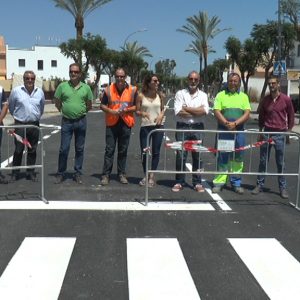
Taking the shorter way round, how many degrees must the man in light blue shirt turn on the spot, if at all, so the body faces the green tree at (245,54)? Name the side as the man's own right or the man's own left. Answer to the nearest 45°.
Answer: approximately 135° to the man's own left

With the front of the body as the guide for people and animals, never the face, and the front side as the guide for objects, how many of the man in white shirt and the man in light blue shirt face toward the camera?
2

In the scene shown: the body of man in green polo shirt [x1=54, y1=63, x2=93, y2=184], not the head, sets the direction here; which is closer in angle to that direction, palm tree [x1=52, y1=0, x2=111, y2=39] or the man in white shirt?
the man in white shirt

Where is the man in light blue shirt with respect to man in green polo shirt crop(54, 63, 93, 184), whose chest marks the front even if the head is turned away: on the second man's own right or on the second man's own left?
on the second man's own right

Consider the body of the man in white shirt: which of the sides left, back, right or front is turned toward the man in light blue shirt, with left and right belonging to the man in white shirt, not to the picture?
right

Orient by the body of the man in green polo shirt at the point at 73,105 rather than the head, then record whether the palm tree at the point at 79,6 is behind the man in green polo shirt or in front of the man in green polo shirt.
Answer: behind

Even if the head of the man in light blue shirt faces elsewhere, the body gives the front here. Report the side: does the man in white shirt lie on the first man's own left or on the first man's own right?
on the first man's own left

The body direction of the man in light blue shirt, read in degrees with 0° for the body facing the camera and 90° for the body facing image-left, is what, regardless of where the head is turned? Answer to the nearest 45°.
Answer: approximately 0°
